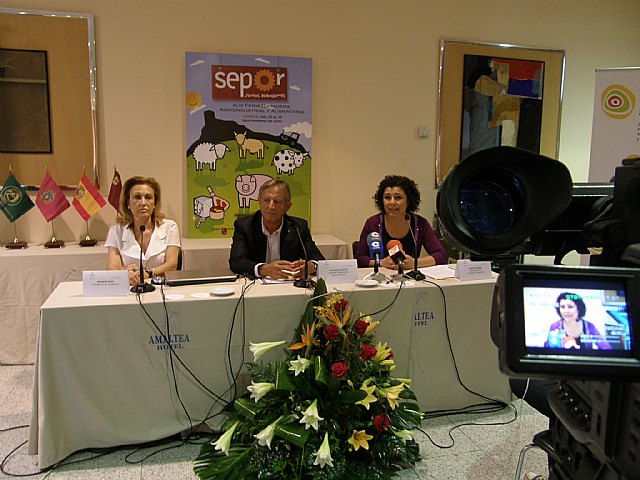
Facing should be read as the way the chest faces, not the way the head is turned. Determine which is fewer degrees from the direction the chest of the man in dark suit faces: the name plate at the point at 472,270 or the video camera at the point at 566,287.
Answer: the video camera

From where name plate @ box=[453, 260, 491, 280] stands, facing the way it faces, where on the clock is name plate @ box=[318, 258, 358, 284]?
name plate @ box=[318, 258, 358, 284] is roughly at 2 o'clock from name plate @ box=[453, 260, 491, 280].

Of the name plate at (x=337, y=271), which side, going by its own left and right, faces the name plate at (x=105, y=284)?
right

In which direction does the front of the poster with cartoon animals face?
toward the camera

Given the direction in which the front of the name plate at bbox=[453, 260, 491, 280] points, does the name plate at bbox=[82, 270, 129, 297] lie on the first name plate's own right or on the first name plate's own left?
on the first name plate's own right

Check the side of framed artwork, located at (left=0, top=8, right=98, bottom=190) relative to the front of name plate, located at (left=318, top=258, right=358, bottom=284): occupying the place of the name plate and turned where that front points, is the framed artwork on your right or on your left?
on your right

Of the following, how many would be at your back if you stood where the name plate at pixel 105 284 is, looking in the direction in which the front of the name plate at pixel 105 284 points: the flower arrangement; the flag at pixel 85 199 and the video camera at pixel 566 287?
1

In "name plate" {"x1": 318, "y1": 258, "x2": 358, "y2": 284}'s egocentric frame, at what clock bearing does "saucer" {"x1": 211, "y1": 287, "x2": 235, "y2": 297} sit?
The saucer is roughly at 2 o'clock from the name plate.

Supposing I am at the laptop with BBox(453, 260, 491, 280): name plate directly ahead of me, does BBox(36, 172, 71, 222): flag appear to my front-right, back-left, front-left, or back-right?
back-left

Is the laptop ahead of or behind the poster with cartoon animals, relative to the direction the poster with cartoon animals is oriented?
ahead

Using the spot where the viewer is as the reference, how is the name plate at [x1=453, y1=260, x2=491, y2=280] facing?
facing the viewer

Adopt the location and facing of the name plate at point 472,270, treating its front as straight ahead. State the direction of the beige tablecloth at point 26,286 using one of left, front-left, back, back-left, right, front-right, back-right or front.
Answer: right

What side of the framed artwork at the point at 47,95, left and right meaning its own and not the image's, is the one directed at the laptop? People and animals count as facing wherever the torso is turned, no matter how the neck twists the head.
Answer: front

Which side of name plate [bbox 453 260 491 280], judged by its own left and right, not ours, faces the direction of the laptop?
right

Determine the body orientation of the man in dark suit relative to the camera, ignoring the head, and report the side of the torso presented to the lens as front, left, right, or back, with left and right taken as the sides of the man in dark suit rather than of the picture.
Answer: front

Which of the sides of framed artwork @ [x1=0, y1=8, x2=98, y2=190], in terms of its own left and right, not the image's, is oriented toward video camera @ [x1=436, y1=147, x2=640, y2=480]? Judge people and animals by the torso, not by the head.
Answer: front
